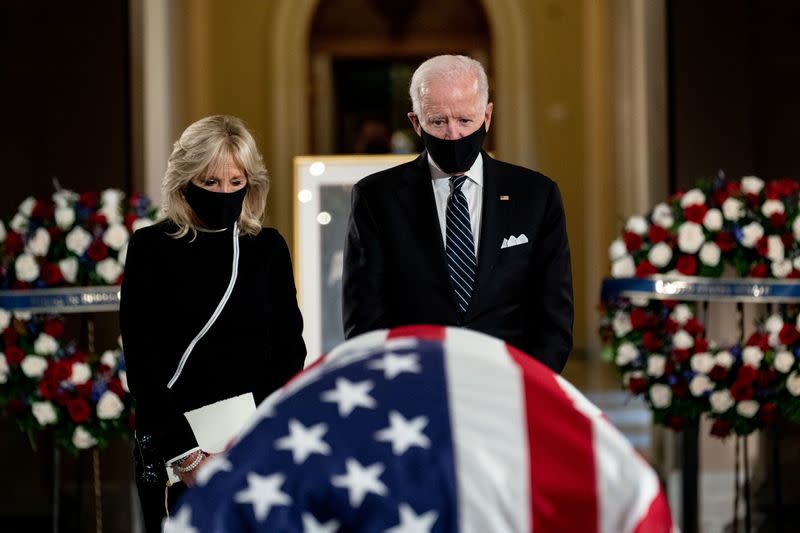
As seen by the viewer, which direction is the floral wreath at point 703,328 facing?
toward the camera

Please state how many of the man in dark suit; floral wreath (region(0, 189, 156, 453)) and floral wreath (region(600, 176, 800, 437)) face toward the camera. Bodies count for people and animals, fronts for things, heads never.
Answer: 3

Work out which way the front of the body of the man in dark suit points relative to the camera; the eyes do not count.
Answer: toward the camera

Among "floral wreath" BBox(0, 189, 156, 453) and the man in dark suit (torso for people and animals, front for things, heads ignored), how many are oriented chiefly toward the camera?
2

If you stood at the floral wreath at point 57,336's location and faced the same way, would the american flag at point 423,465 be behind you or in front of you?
in front

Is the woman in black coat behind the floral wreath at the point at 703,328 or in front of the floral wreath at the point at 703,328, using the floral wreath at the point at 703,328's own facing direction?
in front

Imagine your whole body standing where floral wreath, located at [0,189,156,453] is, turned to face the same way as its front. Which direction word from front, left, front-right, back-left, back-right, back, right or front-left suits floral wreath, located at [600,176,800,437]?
left

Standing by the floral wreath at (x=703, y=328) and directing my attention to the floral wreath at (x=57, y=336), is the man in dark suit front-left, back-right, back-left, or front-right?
front-left

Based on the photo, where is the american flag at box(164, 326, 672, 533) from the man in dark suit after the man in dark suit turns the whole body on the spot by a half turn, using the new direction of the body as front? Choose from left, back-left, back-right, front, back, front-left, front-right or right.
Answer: back

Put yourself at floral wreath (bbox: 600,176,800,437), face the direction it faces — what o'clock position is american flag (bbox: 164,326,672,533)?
The american flag is roughly at 12 o'clock from the floral wreath.

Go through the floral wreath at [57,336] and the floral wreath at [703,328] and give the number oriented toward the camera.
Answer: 2

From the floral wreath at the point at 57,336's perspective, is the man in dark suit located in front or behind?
in front
